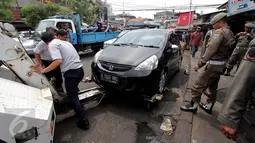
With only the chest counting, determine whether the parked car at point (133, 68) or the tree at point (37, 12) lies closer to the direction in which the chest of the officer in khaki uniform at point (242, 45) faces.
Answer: the parked car

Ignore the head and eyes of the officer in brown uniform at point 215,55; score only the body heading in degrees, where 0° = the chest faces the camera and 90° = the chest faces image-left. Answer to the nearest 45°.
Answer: approximately 90°

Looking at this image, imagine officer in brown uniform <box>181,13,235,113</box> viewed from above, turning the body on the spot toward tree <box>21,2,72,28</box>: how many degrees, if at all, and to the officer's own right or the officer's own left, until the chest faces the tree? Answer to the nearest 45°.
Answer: approximately 45° to the officer's own right

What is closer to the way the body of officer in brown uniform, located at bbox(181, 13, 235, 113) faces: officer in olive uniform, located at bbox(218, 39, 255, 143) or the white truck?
the white truck

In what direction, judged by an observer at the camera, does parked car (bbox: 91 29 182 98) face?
facing the viewer and to the left of the viewer

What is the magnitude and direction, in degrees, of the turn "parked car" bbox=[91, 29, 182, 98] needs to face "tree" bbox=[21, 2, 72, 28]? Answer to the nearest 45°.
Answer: approximately 90° to its right

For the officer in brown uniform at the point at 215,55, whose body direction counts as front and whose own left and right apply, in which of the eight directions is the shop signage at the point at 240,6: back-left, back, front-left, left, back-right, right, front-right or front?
right
